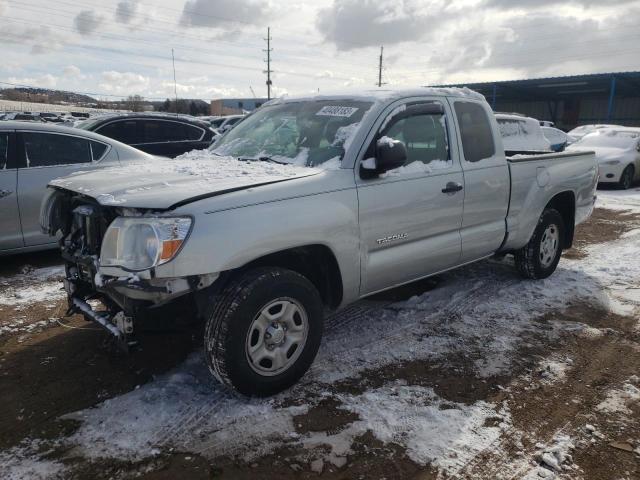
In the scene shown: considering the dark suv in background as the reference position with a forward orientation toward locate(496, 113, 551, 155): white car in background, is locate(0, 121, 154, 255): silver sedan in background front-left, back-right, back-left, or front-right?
back-right

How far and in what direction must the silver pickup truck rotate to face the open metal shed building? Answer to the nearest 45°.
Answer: approximately 180°

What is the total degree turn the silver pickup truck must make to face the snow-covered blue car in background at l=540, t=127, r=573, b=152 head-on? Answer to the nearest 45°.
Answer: approximately 180°

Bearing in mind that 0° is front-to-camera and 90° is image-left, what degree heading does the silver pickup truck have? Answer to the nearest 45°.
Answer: approximately 45°

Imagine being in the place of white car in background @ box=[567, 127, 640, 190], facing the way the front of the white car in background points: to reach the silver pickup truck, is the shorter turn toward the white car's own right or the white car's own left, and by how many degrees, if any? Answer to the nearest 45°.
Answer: approximately 45° to the white car's own left

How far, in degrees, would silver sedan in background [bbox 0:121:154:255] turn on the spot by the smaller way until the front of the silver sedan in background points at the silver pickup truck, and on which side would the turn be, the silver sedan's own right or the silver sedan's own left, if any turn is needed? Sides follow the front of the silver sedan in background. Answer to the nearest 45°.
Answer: approximately 135° to the silver sedan's own left

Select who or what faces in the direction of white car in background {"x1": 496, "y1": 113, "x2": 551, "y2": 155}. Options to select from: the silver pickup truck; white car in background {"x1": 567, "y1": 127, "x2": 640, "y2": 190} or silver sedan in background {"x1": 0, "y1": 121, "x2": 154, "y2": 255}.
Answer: white car in background {"x1": 567, "y1": 127, "x2": 640, "y2": 190}

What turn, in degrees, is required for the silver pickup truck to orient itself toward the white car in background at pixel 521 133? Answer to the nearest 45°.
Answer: approximately 180°

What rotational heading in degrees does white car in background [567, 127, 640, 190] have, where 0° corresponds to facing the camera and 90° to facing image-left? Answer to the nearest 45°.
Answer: approximately 45°

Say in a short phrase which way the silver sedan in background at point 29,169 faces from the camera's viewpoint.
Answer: facing to the left of the viewer
